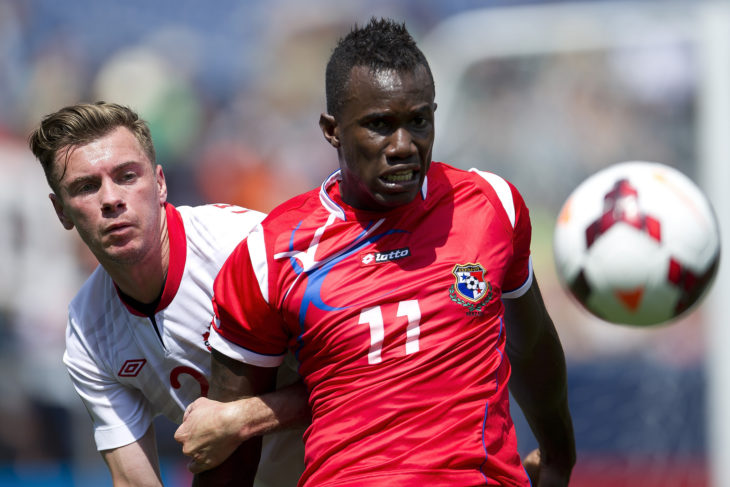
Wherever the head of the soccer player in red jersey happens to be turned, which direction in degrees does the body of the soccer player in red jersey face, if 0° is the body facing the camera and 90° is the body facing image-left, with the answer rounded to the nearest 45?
approximately 0°

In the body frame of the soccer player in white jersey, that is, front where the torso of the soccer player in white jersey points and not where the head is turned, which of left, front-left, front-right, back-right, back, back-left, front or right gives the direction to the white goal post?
back-left

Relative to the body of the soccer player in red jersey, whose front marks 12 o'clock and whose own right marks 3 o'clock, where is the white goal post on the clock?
The white goal post is roughly at 7 o'clock from the soccer player in red jersey.

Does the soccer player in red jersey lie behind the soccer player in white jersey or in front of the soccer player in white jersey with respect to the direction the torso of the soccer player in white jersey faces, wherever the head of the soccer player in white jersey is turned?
in front

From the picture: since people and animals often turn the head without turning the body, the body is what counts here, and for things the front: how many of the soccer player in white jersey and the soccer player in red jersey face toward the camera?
2

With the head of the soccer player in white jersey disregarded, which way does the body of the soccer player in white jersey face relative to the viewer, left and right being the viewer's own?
facing the viewer

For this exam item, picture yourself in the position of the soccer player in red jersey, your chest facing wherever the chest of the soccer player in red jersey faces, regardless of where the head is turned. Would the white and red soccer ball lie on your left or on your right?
on your left

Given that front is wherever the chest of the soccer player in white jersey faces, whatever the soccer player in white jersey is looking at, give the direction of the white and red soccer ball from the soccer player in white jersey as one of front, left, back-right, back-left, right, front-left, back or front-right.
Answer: left
